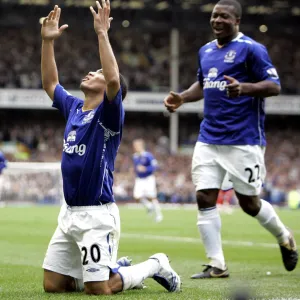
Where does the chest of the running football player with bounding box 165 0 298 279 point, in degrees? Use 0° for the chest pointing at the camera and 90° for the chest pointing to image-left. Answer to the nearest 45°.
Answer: approximately 45°
